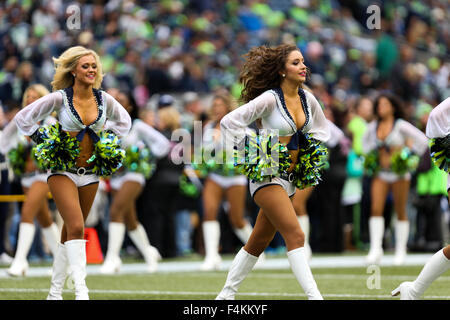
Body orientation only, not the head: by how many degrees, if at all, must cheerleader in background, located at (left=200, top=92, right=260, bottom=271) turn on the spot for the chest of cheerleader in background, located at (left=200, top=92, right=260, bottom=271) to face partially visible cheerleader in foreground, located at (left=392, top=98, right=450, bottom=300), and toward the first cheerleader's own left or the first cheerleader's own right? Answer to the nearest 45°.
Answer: approximately 45° to the first cheerleader's own left

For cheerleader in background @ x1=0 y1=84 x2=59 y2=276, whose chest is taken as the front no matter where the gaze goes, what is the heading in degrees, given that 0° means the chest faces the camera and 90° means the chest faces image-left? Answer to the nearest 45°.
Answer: approximately 45°

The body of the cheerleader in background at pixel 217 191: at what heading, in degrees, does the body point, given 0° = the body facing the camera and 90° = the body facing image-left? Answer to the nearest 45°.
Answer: approximately 45°

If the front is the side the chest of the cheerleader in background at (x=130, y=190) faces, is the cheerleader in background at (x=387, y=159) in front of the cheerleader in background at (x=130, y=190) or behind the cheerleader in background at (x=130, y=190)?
behind

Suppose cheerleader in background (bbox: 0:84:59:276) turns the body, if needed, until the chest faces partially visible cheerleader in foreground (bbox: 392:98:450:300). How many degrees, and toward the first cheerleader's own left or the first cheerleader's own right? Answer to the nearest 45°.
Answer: approximately 90° to the first cheerleader's own left

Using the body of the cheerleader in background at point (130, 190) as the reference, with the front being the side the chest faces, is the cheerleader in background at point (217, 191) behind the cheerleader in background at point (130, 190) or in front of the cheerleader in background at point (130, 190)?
behind
